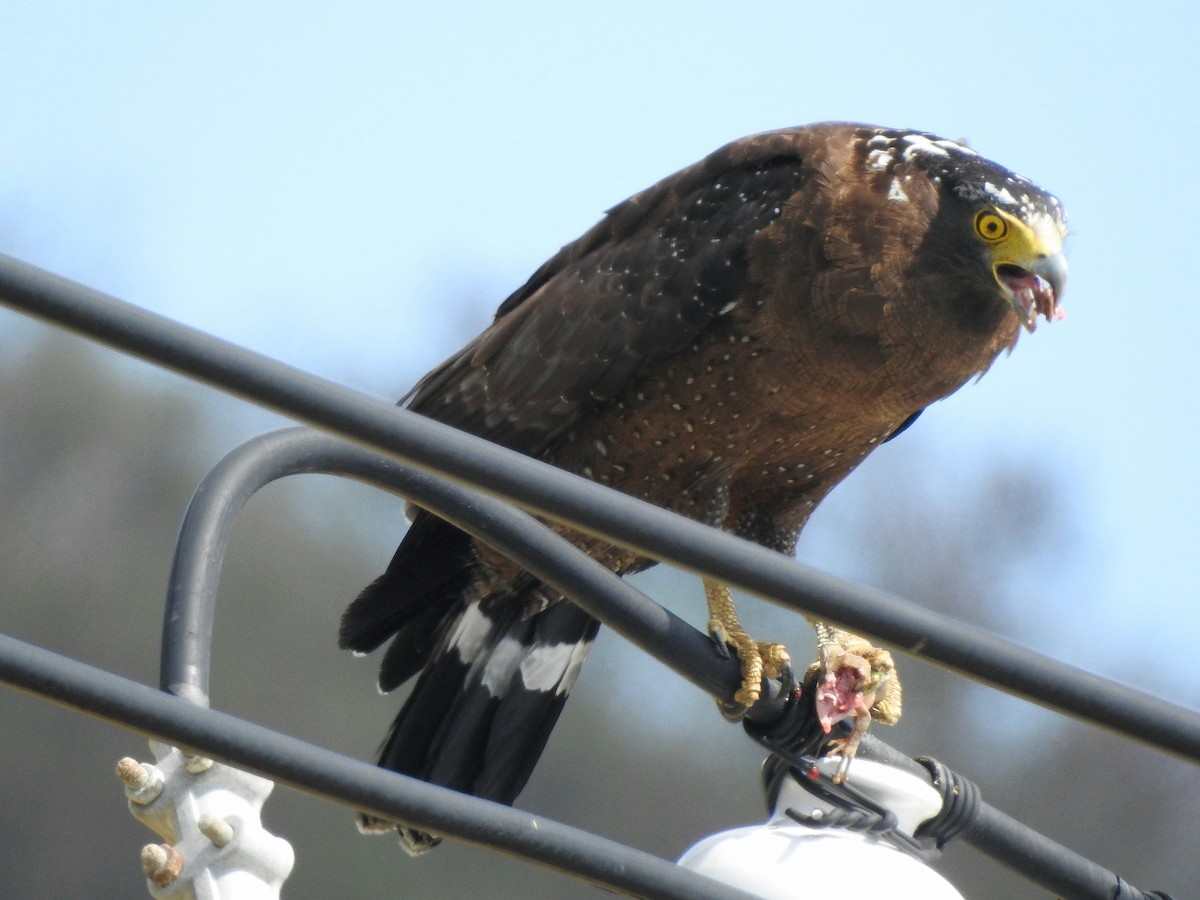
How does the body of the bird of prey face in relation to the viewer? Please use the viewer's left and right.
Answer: facing the viewer and to the right of the viewer

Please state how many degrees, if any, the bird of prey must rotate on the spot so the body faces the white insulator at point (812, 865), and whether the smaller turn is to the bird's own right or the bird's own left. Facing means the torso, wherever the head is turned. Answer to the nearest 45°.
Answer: approximately 45° to the bird's own right

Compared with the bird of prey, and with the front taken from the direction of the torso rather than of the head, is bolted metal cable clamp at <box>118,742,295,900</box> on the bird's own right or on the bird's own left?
on the bird's own right

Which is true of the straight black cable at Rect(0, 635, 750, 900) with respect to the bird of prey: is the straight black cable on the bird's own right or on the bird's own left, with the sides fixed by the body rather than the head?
on the bird's own right
